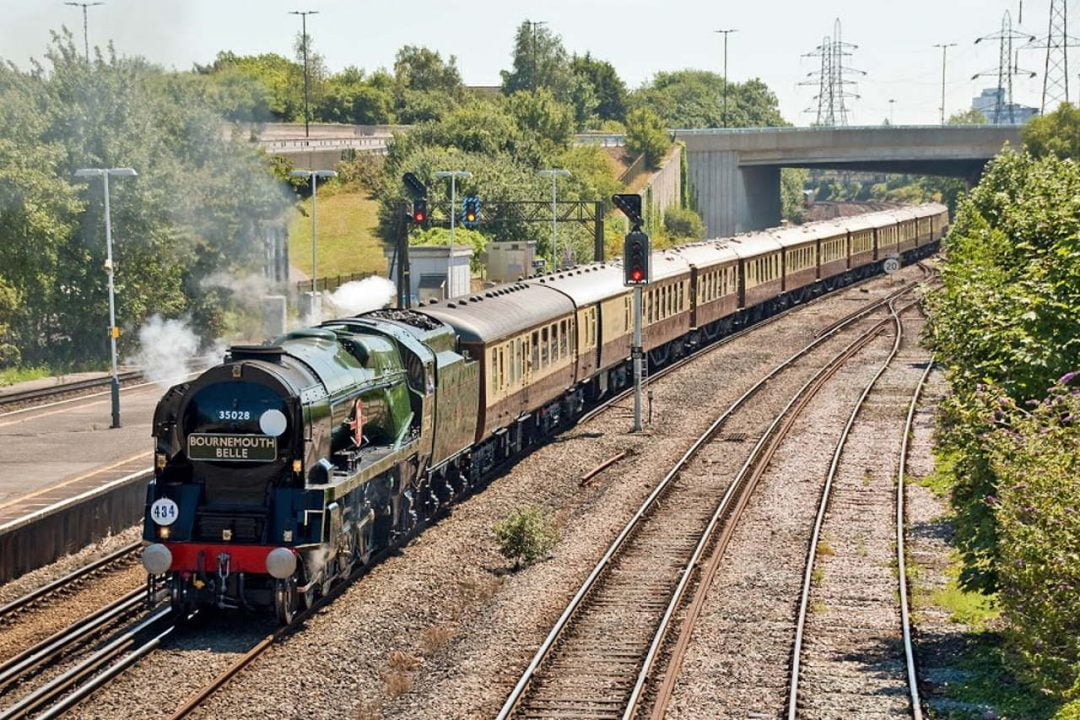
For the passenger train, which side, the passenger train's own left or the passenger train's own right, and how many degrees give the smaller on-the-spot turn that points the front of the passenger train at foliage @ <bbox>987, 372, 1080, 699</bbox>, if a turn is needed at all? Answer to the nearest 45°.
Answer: approximately 90° to the passenger train's own left

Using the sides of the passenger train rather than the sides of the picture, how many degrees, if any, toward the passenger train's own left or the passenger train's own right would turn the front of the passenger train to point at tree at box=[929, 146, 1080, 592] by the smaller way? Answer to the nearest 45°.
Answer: approximately 135° to the passenger train's own left

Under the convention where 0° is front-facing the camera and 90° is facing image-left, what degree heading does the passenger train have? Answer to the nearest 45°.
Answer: approximately 45°
